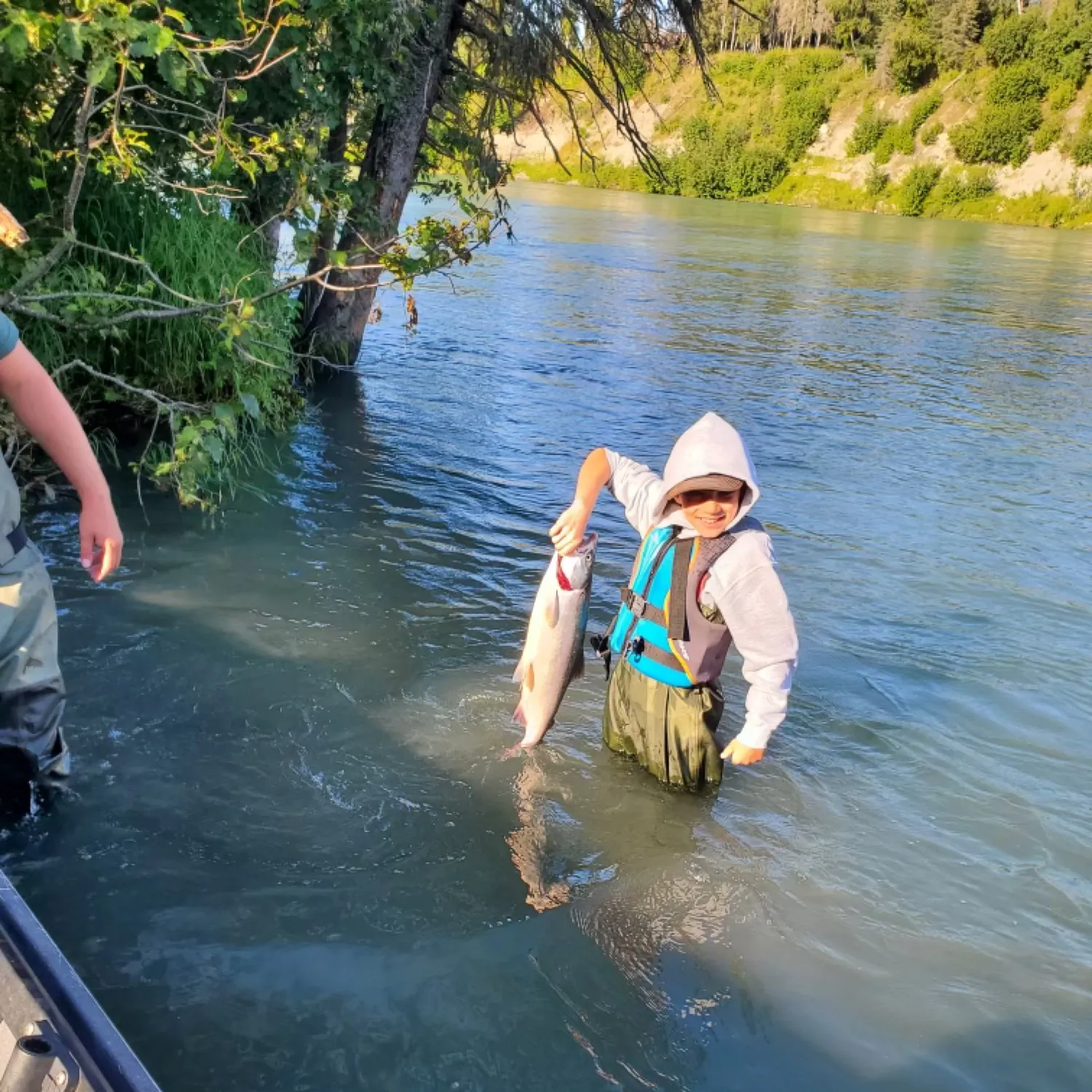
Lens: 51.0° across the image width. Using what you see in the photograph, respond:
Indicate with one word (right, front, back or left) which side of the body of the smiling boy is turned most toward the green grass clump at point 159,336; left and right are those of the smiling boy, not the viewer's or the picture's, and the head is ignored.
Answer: right

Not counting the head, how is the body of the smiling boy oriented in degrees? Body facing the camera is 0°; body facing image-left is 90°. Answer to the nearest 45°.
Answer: approximately 45°

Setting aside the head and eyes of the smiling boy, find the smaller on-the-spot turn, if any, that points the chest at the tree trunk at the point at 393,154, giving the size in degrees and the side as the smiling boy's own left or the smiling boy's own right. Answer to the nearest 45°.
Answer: approximately 90° to the smiling boy's own right

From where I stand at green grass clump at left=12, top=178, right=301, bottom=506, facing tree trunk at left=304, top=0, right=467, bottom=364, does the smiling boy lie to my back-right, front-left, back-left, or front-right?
back-right
